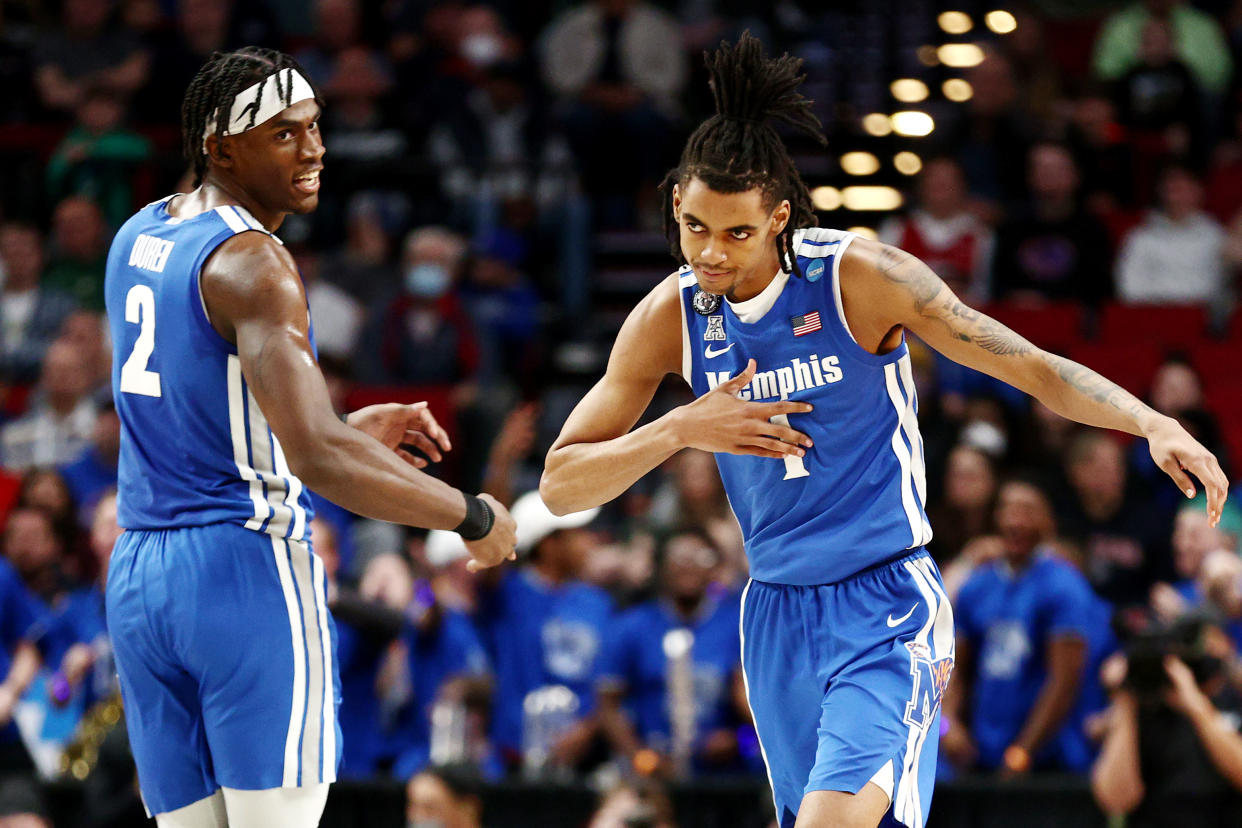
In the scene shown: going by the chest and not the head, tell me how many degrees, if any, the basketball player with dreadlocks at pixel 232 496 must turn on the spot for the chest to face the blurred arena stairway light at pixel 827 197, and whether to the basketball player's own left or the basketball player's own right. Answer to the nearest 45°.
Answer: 0° — they already face it

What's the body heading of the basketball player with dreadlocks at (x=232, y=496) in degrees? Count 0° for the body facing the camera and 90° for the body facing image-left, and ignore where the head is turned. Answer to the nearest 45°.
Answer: approximately 225°

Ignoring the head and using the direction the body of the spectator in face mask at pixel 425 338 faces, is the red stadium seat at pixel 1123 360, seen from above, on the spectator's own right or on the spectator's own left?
on the spectator's own left

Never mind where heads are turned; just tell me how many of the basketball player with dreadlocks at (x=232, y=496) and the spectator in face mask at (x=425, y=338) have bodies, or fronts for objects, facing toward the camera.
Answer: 1

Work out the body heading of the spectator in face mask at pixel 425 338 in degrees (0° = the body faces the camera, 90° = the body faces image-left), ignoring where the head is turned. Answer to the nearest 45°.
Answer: approximately 0°

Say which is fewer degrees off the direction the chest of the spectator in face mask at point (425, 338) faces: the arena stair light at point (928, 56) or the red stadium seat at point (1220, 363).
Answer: the red stadium seat

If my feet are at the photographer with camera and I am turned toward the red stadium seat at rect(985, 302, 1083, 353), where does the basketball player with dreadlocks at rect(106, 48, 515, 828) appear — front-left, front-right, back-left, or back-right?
back-left
